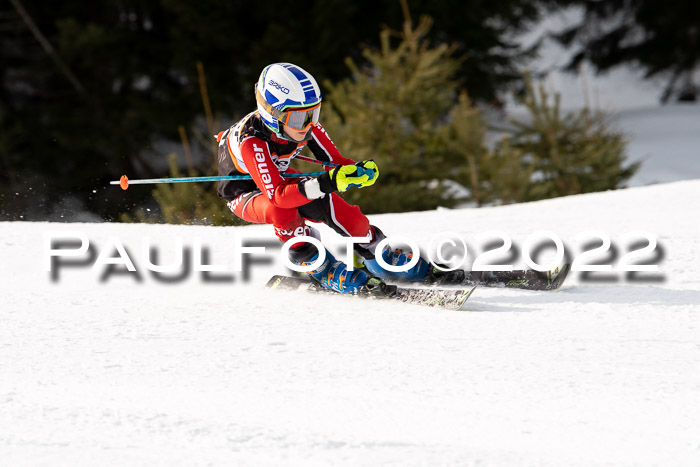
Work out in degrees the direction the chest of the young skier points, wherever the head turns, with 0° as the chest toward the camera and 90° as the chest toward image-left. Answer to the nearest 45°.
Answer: approximately 315°

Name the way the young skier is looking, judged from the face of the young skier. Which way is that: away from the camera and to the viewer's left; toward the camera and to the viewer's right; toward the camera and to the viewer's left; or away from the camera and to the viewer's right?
toward the camera and to the viewer's right

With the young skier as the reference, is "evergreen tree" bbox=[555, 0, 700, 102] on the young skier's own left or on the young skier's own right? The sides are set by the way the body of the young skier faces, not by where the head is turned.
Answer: on the young skier's own left

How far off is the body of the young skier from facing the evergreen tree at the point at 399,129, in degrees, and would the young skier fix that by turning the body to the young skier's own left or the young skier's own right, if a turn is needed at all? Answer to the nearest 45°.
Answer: approximately 135° to the young skier's own left
